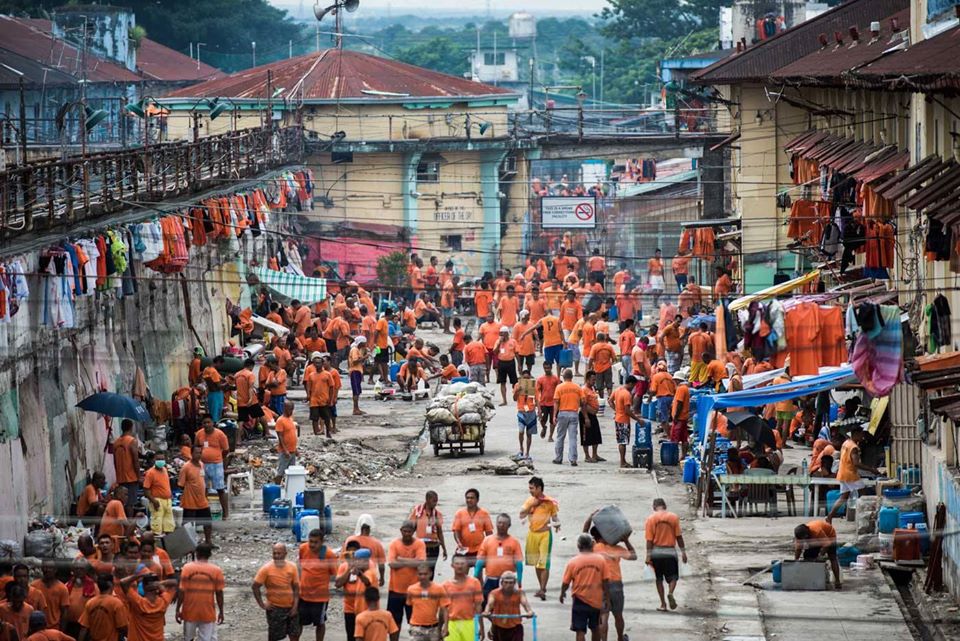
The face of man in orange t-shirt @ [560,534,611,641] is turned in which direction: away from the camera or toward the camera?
away from the camera

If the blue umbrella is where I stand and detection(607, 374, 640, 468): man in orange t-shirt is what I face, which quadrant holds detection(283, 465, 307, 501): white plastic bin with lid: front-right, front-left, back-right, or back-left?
front-right

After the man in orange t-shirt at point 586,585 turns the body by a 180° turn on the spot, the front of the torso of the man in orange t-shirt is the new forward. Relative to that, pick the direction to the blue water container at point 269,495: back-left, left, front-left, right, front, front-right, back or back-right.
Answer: back-right

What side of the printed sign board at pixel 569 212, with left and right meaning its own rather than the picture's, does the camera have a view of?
front

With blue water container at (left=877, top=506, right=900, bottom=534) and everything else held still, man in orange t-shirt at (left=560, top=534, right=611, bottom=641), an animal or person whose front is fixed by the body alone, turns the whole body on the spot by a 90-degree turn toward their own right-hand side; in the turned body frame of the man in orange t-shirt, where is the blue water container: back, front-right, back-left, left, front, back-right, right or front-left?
front-left

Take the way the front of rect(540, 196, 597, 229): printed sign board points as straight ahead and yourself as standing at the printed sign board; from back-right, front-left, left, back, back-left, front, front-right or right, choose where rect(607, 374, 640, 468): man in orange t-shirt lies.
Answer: front

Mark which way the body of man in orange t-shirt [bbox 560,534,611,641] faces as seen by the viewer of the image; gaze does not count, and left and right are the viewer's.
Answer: facing away from the viewer

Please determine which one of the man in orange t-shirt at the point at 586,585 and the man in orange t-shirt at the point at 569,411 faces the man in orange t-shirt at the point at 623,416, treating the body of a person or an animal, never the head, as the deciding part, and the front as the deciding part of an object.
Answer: the man in orange t-shirt at the point at 586,585

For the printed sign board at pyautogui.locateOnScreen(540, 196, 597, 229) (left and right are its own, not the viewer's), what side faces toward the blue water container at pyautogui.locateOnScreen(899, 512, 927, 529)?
front

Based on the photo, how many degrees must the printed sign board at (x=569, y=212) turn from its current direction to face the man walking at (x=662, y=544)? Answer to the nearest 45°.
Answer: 0° — it already faces them
